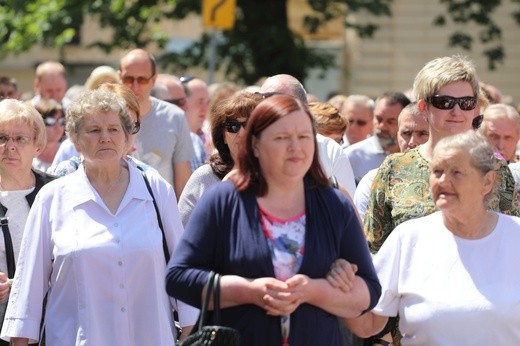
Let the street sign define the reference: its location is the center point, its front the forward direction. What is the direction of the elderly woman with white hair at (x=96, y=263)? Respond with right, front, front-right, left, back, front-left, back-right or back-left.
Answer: front

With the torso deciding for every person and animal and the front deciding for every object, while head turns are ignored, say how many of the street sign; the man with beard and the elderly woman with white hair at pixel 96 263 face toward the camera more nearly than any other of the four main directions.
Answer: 3

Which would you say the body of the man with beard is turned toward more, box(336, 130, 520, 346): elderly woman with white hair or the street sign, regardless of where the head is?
the elderly woman with white hair

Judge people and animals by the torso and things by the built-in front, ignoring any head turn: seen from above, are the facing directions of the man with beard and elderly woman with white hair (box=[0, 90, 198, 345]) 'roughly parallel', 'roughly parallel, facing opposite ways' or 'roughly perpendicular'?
roughly parallel

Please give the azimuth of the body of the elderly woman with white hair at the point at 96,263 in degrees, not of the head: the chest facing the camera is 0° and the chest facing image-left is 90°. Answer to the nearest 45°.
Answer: approximately 0°

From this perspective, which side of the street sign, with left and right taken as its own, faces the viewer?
front

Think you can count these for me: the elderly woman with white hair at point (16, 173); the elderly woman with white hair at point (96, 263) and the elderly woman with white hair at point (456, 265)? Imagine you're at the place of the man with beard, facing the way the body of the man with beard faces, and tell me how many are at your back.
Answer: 0

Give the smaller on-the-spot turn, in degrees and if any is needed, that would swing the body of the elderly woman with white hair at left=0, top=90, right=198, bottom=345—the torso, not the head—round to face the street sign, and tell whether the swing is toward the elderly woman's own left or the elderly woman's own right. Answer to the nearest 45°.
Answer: approximately 180°

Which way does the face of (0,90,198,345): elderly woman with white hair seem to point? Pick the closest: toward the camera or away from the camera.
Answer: toward the camera

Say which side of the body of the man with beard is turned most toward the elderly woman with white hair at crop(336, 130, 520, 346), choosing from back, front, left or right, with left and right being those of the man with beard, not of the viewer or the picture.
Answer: front

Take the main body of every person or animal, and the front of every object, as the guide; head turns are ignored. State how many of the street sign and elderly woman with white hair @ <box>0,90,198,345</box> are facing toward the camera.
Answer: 2

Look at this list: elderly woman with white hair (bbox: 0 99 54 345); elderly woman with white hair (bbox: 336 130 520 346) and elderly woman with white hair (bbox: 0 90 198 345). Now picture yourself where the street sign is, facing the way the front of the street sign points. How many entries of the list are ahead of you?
3

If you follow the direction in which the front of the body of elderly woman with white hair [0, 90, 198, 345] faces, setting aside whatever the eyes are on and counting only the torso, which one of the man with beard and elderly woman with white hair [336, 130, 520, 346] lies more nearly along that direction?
the elderly woman with white hair

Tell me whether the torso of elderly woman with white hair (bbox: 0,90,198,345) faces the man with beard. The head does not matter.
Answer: no
